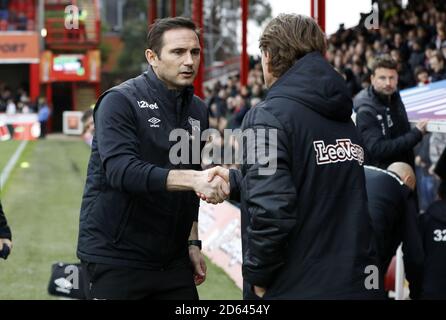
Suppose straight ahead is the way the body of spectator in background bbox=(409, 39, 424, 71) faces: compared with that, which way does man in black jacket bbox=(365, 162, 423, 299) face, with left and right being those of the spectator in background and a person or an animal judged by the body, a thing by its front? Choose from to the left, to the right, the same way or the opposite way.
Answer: the opposite way

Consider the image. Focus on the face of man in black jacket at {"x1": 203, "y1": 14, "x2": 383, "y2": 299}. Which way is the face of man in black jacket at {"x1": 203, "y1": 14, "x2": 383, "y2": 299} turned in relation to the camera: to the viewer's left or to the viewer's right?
to the viewer's left

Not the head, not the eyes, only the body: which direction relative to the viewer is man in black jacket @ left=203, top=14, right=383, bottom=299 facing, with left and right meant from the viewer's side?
facing away from the viewer and to the left of the viewer

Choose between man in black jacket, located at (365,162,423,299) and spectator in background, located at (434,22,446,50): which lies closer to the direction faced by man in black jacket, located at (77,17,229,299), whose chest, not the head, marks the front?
the man in black jacket

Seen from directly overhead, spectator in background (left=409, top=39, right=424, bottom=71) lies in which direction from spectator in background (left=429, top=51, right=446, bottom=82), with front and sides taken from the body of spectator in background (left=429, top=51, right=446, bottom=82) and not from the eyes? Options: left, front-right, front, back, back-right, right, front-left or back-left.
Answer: back-right

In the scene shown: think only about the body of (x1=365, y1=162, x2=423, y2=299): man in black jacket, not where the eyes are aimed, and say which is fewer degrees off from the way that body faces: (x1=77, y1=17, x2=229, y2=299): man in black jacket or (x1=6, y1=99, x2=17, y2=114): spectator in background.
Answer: the spectator in background

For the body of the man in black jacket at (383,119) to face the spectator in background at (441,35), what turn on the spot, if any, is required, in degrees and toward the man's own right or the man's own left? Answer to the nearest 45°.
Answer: approximately 135° to the man's own left

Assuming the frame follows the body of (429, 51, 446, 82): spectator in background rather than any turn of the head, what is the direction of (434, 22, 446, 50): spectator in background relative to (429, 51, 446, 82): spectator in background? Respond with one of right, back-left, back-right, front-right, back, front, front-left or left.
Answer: back-right

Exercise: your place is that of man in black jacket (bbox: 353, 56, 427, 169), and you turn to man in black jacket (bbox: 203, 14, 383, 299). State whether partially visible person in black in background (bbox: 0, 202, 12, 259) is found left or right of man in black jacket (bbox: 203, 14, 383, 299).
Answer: right
